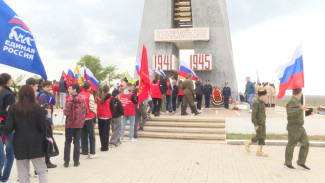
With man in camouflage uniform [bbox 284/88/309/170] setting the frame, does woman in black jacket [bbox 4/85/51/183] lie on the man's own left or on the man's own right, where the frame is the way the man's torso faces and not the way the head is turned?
on the man's own right

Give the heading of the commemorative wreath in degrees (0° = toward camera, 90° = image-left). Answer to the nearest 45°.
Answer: approximately 0°

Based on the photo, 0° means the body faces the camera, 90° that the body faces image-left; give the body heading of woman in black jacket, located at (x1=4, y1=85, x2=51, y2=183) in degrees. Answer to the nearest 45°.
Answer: approximately 180°

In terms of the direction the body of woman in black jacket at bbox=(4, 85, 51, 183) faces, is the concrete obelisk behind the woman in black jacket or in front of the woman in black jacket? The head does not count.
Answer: in front

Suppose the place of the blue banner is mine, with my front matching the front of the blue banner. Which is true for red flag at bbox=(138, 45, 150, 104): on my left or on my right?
on my left

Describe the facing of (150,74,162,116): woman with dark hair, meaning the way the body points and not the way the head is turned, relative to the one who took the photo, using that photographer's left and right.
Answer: facing away from the viewer

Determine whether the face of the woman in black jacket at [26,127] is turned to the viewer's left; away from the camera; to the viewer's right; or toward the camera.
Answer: away from the camera

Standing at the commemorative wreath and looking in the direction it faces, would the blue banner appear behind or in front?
in front
